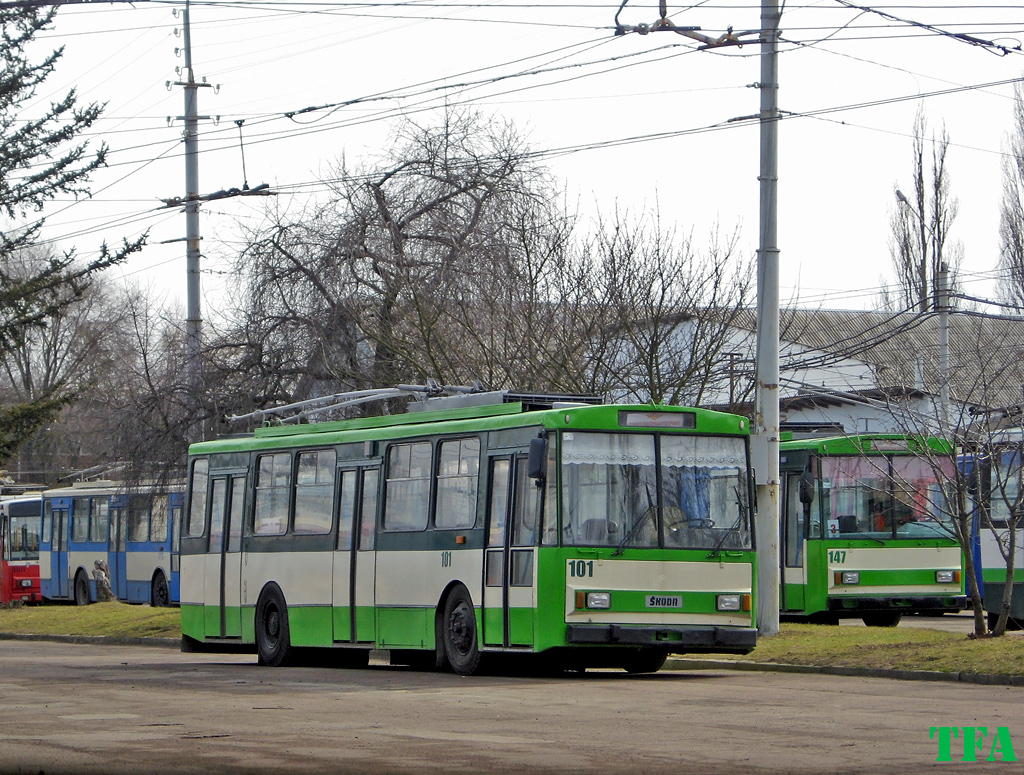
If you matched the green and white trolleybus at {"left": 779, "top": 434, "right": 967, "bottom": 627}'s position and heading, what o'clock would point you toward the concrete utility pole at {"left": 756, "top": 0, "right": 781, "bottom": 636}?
The concrete utility pole is roughly at 2 o'clock from the green and white trolleybus.

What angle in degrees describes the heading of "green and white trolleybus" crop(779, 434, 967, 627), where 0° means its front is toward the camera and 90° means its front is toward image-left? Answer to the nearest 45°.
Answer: approximately 315°

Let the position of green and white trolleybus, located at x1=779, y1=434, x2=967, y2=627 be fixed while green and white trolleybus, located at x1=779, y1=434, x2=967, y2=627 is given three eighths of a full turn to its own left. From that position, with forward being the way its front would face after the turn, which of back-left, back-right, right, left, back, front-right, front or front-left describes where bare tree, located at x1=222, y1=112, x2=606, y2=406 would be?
left

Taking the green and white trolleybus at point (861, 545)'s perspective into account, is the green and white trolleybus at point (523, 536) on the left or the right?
on its right

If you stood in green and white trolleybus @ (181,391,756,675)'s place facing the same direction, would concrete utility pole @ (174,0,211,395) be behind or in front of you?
behind

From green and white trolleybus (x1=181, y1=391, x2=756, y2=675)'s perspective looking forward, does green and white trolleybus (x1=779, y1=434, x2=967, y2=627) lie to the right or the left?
on its left

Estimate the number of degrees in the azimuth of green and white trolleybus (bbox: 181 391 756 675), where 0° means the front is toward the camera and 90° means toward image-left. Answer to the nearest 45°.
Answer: approximately 315°
